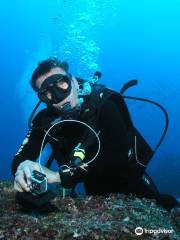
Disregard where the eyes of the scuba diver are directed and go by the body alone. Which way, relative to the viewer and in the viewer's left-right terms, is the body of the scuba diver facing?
facing the viewer and to the left of the viewer

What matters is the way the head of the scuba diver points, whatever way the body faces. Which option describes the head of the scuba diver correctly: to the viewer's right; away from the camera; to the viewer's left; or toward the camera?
toward the camera
